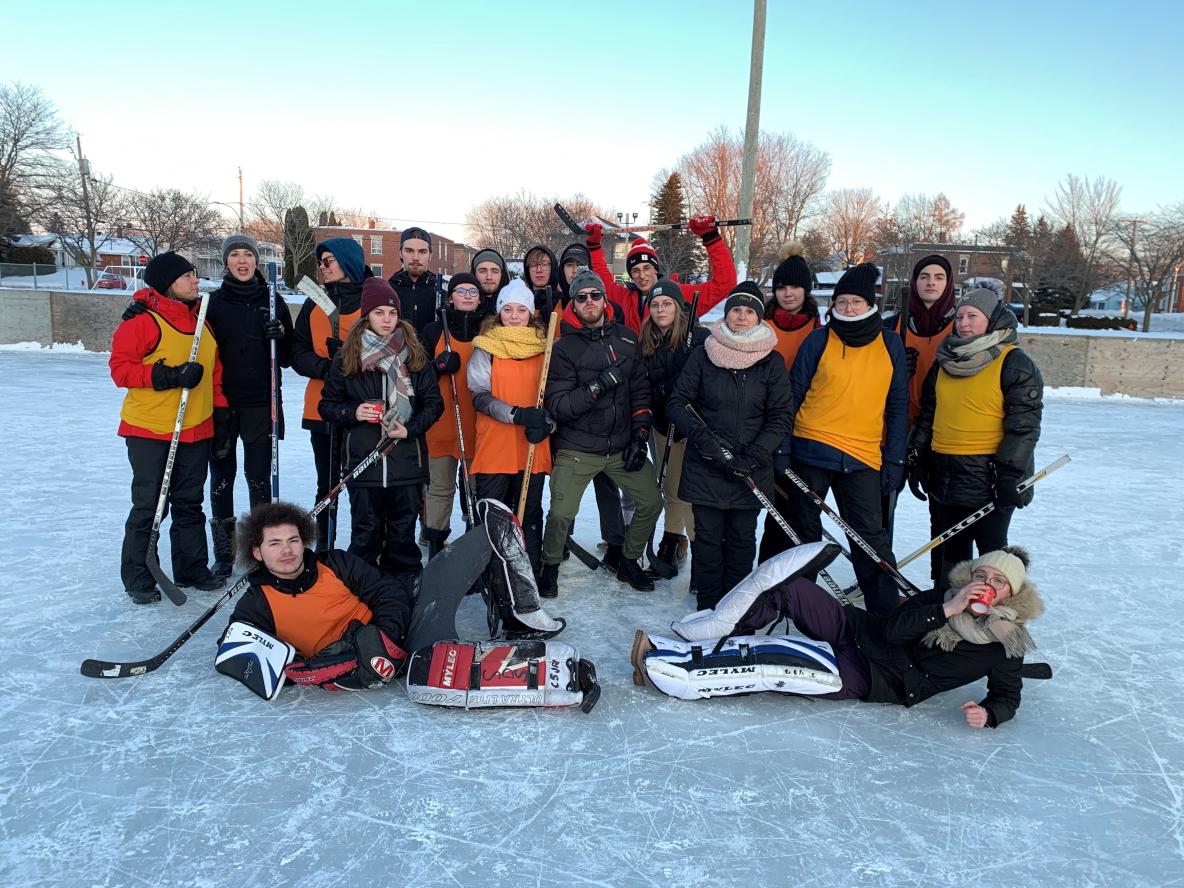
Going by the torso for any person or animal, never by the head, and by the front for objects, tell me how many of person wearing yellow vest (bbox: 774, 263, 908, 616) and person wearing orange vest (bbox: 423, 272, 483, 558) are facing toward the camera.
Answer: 2

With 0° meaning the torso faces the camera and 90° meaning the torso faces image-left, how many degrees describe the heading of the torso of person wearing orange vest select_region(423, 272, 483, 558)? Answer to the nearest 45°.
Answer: approximately 0°

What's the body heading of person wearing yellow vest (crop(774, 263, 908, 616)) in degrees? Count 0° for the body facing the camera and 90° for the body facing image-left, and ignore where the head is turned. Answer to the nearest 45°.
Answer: approximately 0°
